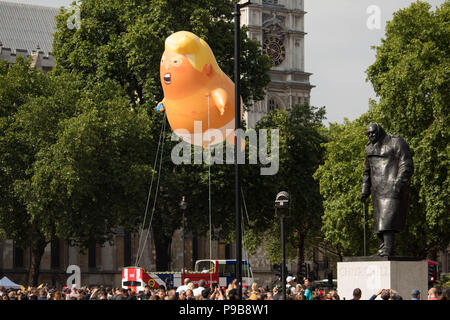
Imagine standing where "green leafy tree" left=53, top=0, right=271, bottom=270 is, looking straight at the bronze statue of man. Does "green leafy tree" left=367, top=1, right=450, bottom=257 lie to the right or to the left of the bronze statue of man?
left

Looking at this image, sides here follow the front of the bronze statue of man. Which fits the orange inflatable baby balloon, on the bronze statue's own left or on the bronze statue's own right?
on the bronze statue's own right

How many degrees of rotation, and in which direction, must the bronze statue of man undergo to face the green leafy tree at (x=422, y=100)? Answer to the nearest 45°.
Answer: approximately 135° to its right

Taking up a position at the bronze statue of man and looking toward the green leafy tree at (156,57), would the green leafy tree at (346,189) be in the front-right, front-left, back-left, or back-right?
front-right

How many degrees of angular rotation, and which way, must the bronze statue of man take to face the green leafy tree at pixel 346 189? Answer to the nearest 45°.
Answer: approximately 135° to its right

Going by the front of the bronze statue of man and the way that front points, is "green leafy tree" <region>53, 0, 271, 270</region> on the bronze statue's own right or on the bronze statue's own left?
on the bronze statue's own right

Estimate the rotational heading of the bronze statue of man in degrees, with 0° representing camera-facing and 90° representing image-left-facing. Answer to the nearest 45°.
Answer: approximately 45°
